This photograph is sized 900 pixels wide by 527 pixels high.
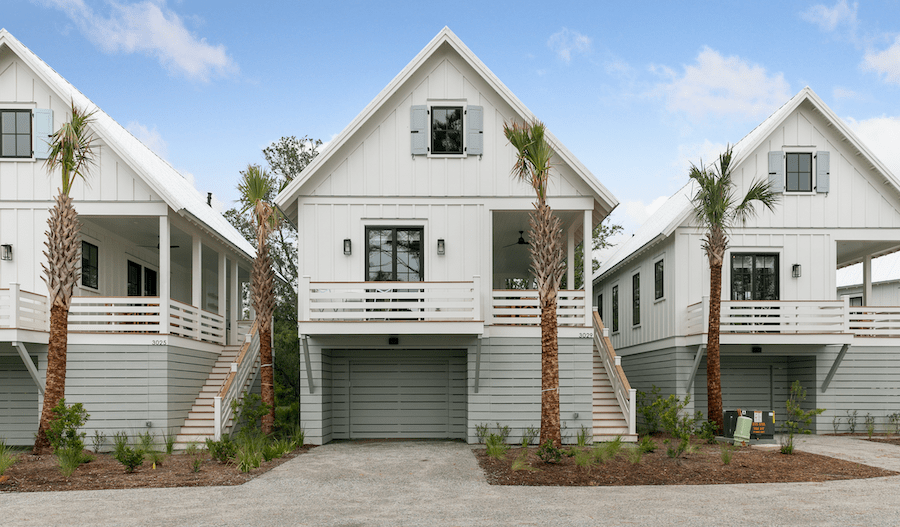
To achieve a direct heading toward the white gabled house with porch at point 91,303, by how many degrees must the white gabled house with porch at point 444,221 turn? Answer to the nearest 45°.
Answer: approximately 90° to its right

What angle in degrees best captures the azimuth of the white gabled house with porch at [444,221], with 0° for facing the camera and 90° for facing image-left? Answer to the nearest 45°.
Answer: approximately 0°

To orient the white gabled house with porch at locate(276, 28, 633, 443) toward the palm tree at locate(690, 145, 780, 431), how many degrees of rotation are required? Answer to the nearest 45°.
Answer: approximately 90° to its left

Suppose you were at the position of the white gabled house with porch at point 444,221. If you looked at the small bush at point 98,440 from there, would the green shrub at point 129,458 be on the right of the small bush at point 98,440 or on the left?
left

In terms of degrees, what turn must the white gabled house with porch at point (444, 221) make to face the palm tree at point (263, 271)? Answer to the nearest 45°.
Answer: approximately 90° to its right
